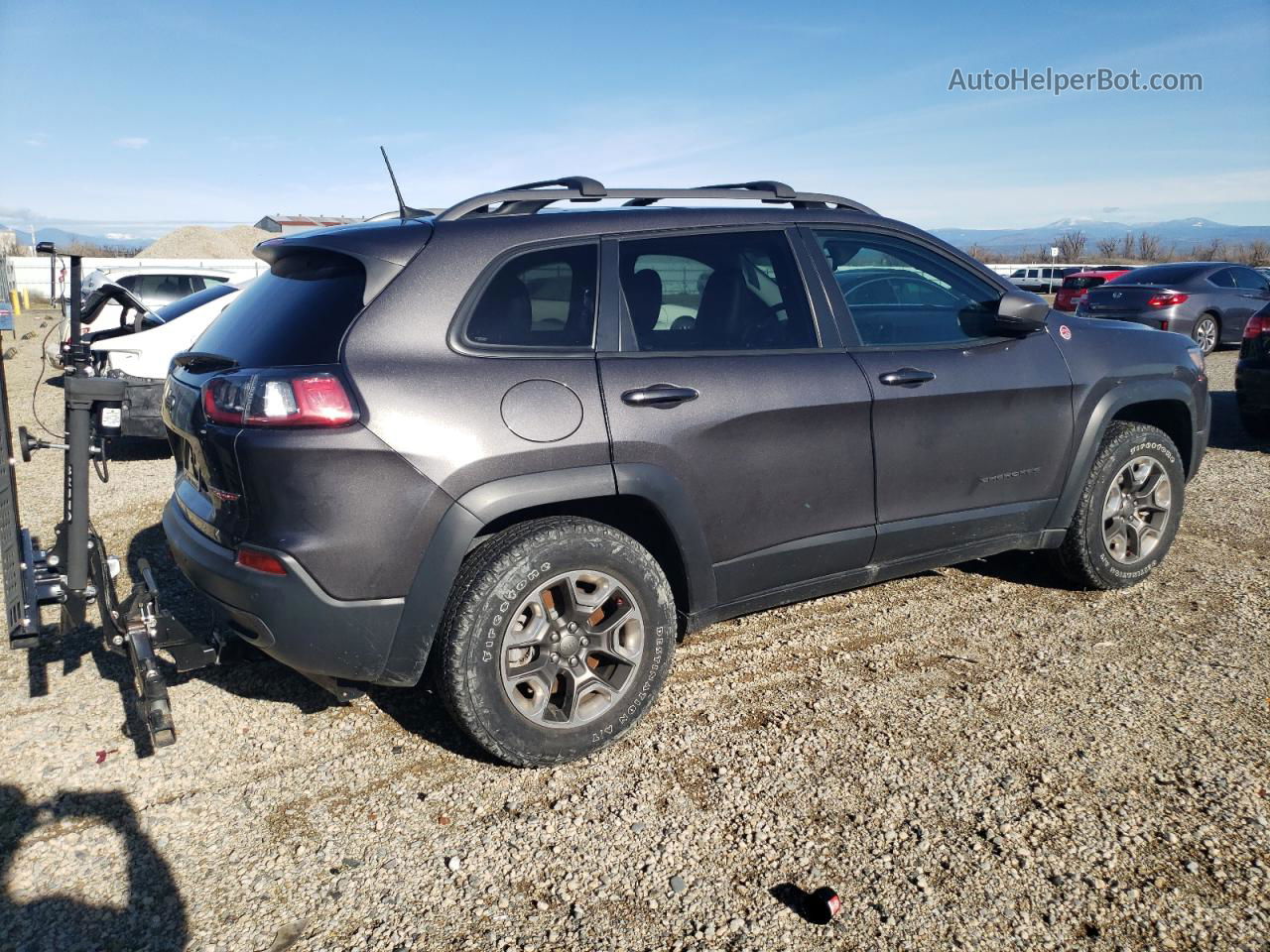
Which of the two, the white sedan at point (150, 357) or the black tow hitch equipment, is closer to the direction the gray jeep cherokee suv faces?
the white sedan

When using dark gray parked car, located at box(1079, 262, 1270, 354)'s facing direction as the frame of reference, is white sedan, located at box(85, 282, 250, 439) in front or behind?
behind

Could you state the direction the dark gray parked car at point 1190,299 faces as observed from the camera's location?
facing away from the viewer and to the right of the viewer

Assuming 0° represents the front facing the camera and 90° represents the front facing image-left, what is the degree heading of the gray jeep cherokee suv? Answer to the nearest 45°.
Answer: approximately 225°
